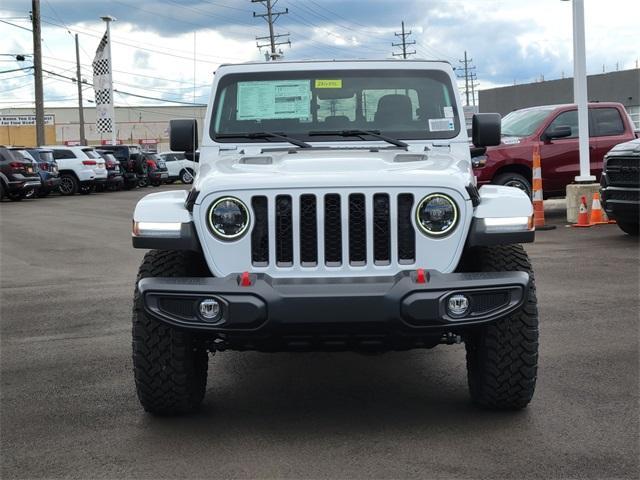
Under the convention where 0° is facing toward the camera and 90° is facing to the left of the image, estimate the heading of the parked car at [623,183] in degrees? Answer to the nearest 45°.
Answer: approximately 45°

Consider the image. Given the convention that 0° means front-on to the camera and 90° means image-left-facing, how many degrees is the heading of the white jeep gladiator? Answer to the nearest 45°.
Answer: approximately 0°

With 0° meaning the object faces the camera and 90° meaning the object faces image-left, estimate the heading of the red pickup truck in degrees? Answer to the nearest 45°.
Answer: approximately 45°

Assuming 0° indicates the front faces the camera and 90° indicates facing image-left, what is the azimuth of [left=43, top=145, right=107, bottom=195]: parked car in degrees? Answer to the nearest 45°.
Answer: approximately 135°

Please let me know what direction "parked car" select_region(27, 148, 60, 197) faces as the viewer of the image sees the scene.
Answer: facing away from the viewer and to the left of the viewer

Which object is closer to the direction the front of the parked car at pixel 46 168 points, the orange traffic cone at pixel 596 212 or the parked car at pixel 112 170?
the parked car

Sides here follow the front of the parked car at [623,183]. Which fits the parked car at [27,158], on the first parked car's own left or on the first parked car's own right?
on the first parked car's own right
